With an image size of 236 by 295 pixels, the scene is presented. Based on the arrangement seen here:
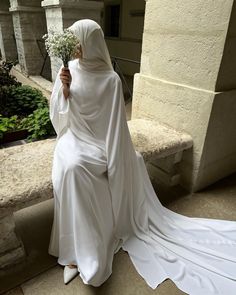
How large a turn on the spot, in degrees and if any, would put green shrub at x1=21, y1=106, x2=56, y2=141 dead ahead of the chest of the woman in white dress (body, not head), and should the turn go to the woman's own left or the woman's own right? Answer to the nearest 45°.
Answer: approximately 90° to the woman's own right

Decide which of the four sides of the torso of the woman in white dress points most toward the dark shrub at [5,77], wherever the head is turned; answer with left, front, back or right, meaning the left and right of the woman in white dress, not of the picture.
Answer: right

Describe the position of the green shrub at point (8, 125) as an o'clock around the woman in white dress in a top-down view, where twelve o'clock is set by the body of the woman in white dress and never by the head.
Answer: The green shrub is roughly at 3 o'clock from the woman in white dress.

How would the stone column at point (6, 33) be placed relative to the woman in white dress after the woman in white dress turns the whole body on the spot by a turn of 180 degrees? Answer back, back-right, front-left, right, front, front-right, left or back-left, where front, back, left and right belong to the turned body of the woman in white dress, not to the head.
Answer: left

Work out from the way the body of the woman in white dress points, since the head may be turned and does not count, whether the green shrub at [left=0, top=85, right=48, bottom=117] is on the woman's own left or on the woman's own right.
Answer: on the woman's own right

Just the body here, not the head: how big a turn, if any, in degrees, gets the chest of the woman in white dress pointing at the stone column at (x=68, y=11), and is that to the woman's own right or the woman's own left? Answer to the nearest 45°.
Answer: approximately 135° to the woman's own right

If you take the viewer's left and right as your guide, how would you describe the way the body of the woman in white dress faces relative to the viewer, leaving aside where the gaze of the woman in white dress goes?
facing the viewer and to the left of the viewer
